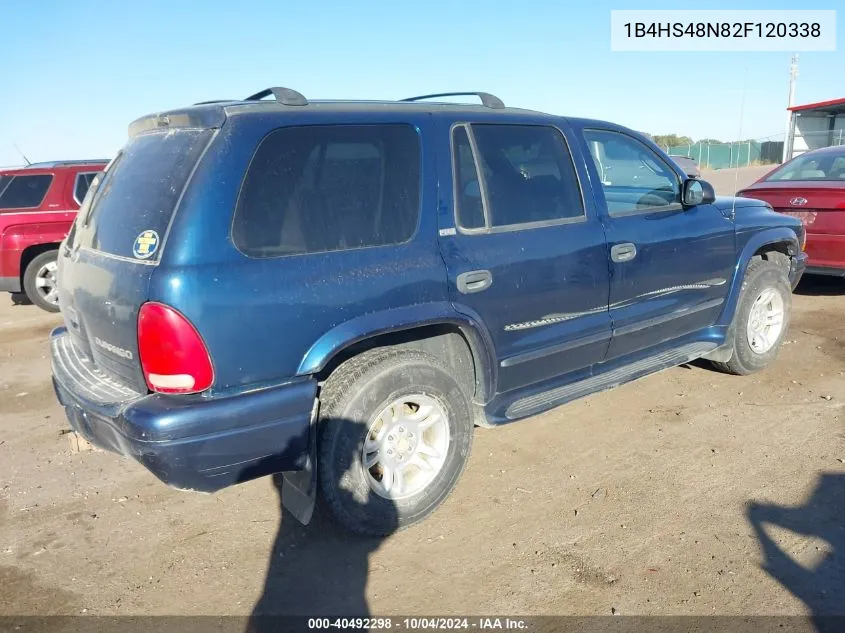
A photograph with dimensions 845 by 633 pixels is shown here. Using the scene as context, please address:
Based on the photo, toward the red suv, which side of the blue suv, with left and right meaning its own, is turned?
left

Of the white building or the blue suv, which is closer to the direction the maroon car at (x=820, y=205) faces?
the white building

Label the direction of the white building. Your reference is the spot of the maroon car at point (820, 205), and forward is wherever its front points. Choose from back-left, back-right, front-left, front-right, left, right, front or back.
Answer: front-left

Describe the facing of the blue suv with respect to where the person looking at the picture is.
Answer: facing away from the viewer and to the right of the viewer

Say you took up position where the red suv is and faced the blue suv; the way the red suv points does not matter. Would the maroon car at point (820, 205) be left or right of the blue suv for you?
left

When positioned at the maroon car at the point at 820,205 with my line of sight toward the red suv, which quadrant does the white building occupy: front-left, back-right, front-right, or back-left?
back-right

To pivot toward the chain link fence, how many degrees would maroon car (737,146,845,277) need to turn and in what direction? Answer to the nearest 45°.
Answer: approximately 45° to its left

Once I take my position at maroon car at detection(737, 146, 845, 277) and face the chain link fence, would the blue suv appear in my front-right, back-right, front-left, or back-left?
back-left
